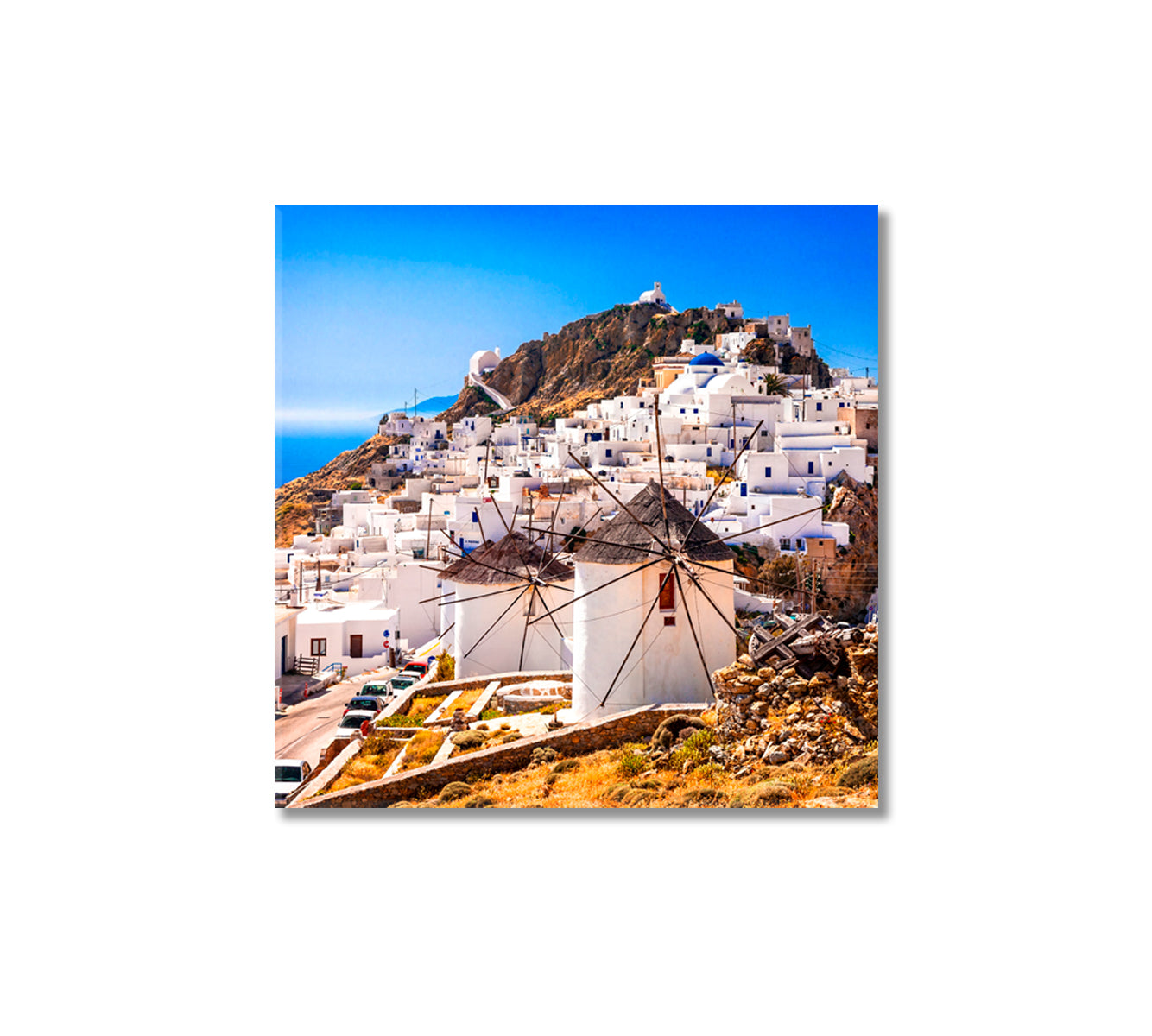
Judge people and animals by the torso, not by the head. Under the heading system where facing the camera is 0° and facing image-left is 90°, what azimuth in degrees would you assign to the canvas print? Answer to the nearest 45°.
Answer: approximately 0°
